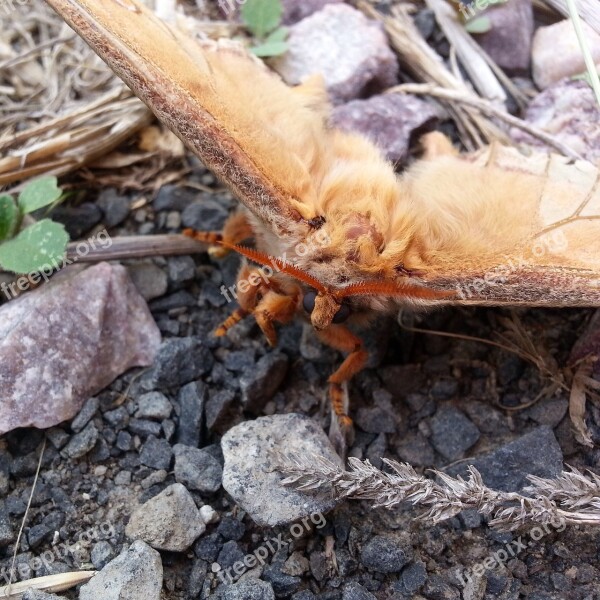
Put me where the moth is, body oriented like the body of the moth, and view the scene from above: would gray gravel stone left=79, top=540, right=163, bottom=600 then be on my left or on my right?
on my right

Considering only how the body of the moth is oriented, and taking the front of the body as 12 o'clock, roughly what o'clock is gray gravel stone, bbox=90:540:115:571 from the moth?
The gray gravel stone is roughly at 2 o'clock from the moth.

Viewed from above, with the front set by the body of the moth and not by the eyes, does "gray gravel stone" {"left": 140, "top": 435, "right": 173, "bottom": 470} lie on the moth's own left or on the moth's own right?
on the moth's own right

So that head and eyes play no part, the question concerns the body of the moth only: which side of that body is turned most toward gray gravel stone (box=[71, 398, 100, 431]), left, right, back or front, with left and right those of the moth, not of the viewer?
right

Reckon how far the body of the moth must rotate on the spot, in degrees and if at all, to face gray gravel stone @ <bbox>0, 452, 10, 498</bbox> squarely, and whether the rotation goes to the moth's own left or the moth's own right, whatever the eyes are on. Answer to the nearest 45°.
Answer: approximately 90° to the moth's own right

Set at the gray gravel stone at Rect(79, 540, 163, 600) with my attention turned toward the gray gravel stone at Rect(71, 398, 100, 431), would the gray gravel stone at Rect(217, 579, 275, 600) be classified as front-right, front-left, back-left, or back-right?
back-right

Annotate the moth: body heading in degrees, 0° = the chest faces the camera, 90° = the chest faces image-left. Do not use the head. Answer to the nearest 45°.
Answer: approximately 0°

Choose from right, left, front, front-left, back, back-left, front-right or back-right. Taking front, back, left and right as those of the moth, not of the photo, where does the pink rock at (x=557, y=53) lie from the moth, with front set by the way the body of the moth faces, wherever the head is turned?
back-left

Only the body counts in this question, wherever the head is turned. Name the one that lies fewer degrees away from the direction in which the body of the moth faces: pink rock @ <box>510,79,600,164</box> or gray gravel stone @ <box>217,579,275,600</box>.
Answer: the gray gravel stone

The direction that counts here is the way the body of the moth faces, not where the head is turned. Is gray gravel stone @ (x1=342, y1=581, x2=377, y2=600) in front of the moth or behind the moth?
in front

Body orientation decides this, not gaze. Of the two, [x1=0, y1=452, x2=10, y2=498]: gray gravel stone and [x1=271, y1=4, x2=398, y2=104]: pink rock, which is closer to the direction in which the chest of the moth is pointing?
the gray gravel stone

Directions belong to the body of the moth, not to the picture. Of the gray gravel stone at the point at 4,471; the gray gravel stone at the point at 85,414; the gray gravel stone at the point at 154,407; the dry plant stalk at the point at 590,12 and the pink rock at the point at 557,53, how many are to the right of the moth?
3

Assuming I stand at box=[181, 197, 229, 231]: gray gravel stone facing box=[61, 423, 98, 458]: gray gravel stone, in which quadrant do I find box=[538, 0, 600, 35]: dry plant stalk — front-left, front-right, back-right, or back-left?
back-left

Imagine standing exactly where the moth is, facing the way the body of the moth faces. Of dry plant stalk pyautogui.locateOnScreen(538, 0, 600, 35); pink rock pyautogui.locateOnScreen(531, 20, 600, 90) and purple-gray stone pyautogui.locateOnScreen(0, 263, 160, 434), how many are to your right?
1
